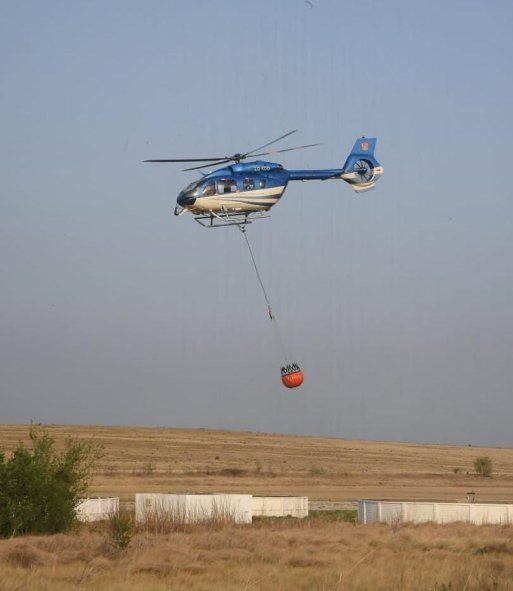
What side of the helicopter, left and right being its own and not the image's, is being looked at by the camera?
left
